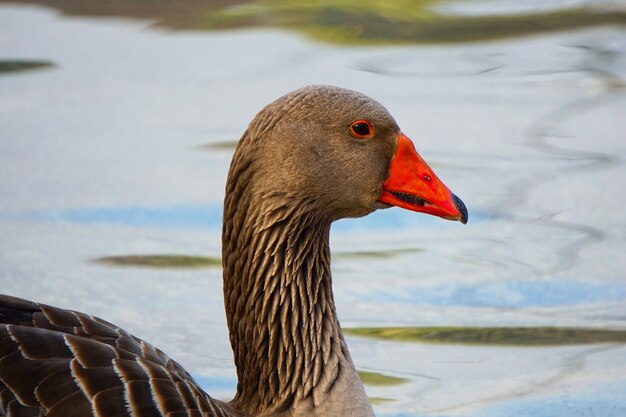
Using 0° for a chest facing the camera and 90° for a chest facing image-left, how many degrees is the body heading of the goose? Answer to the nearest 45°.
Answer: approximately 270°
